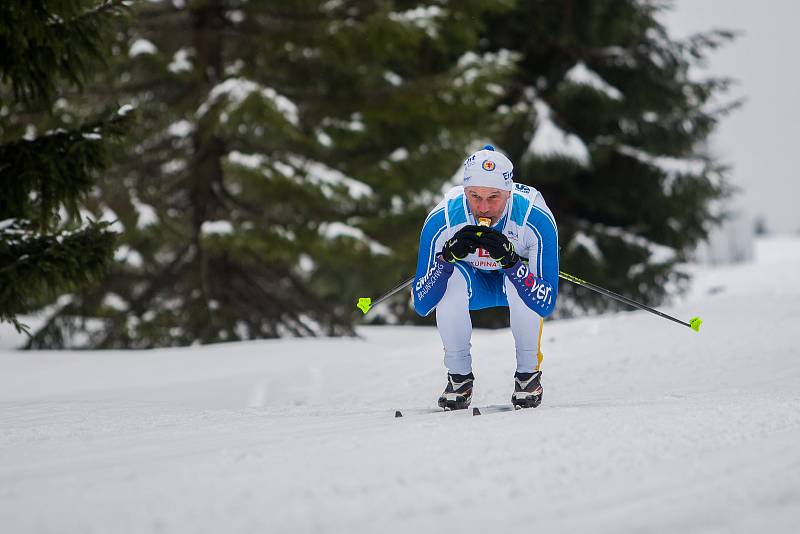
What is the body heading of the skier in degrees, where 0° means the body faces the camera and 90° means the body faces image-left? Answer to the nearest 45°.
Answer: approximately 0°

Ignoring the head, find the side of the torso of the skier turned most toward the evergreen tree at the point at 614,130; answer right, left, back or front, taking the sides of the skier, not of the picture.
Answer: back

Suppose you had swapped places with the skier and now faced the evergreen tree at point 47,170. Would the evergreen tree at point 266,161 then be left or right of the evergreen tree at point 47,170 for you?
right

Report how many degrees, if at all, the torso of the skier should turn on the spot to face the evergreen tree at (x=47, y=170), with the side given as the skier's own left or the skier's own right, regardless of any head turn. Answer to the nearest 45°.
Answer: approximately 90° to the skier's own right

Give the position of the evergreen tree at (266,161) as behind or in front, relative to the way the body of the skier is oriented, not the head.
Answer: behind
